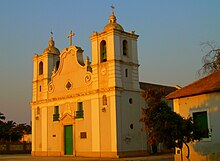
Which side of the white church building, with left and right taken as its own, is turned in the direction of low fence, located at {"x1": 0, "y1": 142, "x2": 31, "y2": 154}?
right

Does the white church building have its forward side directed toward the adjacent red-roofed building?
no

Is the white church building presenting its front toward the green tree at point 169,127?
no
